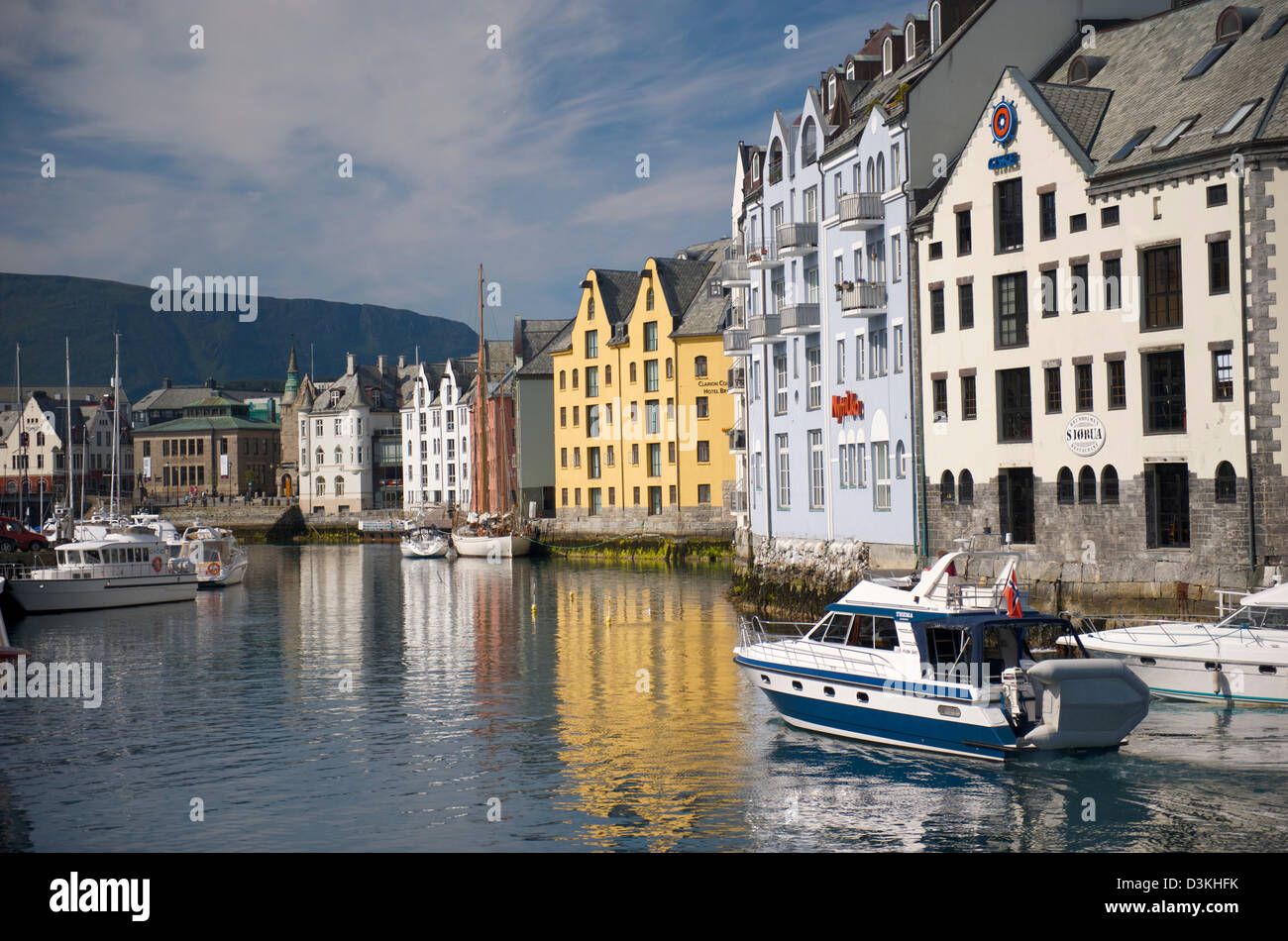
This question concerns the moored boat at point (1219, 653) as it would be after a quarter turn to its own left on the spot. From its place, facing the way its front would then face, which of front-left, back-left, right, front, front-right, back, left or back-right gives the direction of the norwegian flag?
front-right

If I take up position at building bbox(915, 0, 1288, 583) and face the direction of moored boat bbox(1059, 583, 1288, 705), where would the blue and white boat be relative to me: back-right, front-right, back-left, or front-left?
front-right

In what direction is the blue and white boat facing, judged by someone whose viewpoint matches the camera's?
facing away from the viewer and to the left of the viewer

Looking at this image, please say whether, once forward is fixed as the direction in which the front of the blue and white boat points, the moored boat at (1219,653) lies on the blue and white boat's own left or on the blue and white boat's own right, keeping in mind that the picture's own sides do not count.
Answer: on the blue and white boat's own right

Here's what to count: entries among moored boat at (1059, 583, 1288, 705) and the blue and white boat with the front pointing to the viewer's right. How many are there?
0

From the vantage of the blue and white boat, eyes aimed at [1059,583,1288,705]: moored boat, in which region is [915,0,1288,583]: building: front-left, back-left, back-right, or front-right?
front-left

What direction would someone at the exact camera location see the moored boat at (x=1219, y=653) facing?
facing to the left of the viewer

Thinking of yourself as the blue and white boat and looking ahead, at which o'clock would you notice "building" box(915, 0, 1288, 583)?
The building is roughly at 2 o'clock from the blue and white boat.

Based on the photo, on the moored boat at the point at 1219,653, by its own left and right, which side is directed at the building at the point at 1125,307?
right

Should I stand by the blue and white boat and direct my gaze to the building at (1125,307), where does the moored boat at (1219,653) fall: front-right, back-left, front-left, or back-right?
front-right
